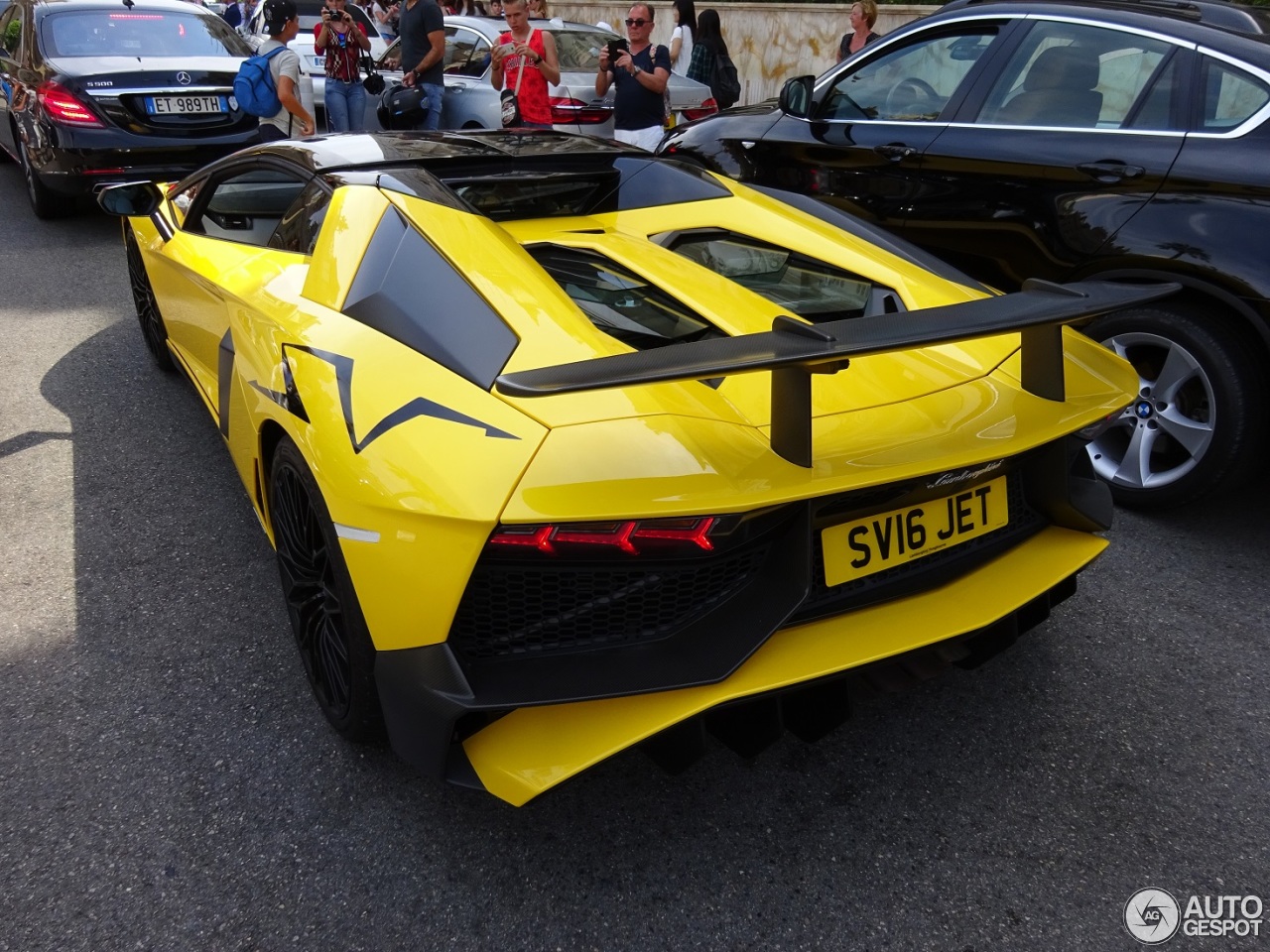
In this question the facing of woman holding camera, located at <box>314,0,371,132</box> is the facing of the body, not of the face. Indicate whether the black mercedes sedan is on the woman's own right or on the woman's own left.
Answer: on the woman's own right

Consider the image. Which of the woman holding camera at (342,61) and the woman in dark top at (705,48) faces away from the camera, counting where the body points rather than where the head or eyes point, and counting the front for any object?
the woman in dark top

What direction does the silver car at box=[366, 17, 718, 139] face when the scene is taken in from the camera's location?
facing away from the viewer and to the left of the viewer

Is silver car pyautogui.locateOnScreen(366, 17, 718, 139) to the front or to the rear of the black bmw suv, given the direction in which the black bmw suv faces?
to the front

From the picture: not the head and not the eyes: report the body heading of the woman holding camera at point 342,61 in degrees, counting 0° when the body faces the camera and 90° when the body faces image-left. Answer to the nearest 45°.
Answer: approximately 0°

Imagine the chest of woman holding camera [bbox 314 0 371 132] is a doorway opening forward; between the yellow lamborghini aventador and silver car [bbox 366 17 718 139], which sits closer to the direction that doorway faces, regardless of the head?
the yellow lamborghini aventador

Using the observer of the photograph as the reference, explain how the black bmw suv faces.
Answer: facing away from the viewer and to the left of the viewer

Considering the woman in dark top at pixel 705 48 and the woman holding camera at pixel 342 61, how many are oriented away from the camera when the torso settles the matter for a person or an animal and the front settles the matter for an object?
1

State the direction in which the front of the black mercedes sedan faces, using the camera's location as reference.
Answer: facing away from the viewer and to the left of the viewer

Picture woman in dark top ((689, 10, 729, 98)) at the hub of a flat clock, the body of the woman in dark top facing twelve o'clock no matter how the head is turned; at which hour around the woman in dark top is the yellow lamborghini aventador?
The yellow lamborghini aventador is roughly at 6 o'clock from the woman in dark top.

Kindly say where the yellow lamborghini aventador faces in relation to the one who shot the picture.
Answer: facing away from the viewer and to the left of the viewer

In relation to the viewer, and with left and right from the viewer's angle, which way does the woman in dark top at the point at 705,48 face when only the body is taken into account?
facing away from the viewer
